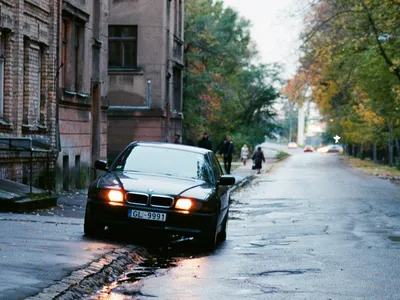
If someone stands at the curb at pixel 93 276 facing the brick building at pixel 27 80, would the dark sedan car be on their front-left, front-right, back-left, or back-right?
front-right

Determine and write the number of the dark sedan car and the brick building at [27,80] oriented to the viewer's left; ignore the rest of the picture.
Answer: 0

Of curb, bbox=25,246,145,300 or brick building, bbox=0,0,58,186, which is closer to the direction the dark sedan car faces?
the curb

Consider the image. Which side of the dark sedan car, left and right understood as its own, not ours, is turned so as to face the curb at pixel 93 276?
front

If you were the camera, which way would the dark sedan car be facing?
facing the viewer

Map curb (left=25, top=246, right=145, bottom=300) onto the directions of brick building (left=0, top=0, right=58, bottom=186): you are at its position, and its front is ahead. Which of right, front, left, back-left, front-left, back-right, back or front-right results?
front-right

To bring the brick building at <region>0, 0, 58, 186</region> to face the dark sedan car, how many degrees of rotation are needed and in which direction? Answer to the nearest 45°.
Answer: approximately 45° to its right

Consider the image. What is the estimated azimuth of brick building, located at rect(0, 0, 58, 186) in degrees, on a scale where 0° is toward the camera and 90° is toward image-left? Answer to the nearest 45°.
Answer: approximately 315°
